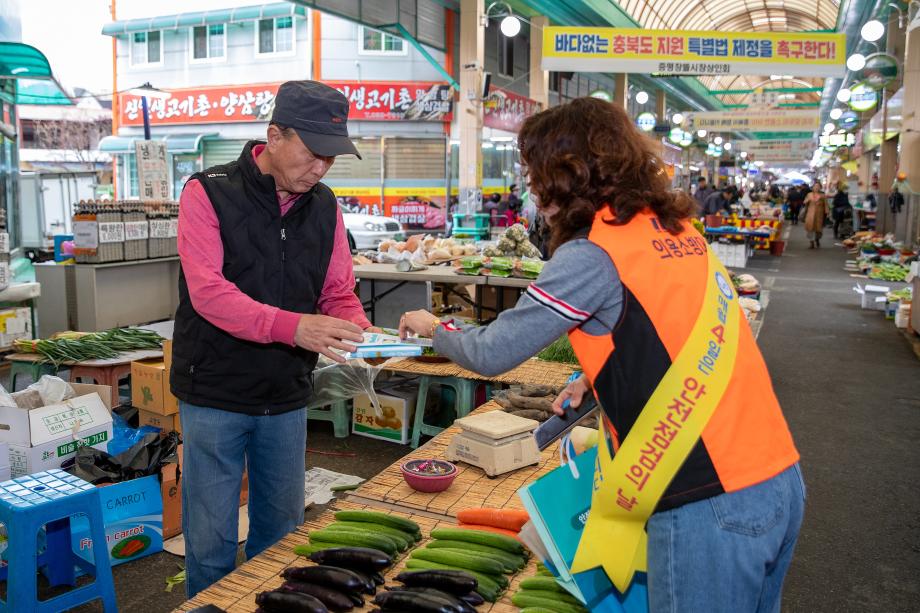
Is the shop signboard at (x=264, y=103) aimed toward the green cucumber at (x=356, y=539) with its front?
yes

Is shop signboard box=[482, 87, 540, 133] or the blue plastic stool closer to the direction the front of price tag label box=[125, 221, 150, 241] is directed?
the blue plastic stool

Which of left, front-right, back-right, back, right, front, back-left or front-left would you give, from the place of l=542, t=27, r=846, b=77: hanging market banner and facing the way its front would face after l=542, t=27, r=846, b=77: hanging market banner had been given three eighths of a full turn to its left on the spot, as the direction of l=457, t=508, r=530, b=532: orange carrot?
back-right

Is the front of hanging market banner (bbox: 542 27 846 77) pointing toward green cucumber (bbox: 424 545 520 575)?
yes

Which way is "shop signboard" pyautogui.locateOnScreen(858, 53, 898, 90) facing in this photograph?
toward the camera

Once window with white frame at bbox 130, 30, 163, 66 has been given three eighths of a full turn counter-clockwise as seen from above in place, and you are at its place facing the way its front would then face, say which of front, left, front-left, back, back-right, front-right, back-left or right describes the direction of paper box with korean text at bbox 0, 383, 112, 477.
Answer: back-right

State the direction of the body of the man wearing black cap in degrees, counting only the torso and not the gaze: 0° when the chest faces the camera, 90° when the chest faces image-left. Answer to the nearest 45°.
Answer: approximately 315°

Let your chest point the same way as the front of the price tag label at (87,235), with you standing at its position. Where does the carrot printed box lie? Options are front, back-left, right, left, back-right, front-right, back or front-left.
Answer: front

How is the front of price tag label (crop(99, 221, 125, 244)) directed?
toward the camera

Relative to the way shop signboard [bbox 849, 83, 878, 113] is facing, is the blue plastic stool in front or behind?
in front

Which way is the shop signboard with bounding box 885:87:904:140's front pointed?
to the viewer's left

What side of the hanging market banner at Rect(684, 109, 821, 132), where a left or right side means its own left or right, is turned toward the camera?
front

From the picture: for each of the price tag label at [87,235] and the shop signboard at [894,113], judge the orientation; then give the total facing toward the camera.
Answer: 1

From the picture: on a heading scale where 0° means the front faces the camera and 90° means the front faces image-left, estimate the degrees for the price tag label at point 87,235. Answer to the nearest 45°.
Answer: approximately 0°

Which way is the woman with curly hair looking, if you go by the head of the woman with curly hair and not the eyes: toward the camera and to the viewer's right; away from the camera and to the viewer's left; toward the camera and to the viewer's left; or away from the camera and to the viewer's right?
away from the camera and to the viewer's left
